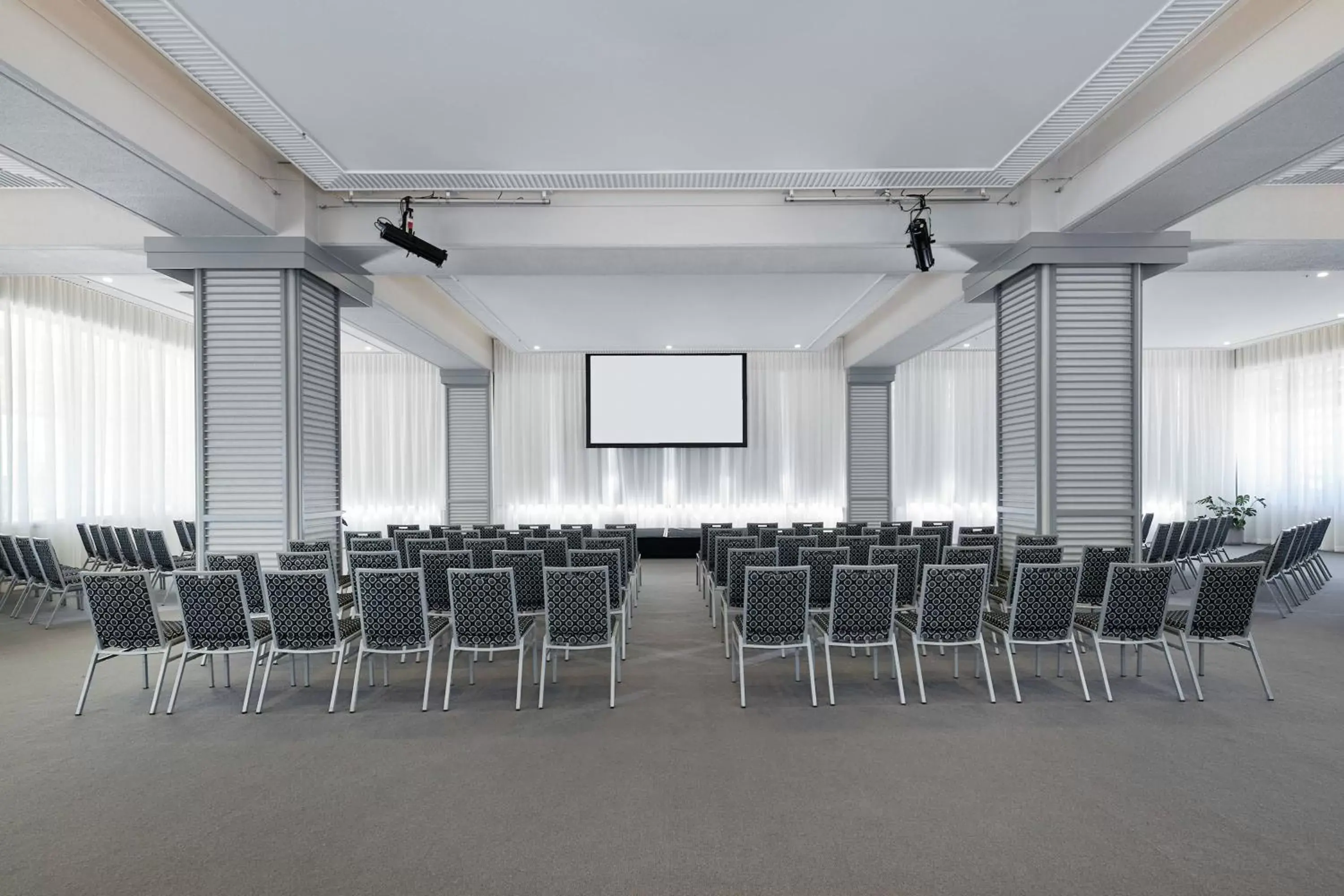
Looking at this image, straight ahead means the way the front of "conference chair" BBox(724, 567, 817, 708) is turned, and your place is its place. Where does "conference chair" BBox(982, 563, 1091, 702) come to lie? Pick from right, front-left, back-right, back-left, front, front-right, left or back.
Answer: right

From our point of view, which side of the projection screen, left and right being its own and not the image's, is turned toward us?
front

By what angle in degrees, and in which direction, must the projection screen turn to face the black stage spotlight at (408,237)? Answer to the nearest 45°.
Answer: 0° — it already faces it

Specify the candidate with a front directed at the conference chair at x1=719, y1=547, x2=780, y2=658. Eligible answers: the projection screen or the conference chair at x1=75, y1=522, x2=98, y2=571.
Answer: the projection screen

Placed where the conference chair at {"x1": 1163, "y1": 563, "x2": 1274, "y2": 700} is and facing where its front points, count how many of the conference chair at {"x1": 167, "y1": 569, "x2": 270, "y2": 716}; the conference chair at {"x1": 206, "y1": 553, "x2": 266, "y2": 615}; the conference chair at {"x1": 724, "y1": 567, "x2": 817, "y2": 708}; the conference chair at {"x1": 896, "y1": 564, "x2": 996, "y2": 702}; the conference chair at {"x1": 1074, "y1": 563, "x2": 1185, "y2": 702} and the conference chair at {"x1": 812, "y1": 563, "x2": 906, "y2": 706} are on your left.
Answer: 6

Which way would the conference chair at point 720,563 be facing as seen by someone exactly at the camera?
facing away from the viewer

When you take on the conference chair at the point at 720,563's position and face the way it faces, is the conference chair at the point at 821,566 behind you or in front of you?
behind

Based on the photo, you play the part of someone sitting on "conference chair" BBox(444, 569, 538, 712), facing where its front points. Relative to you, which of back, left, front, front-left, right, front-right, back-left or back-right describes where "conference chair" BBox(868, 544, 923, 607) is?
right

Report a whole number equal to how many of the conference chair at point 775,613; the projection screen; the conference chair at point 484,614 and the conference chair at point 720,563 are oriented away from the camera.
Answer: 3

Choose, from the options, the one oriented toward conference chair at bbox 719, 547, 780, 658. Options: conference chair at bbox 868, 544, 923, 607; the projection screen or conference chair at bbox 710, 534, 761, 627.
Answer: the projection screen

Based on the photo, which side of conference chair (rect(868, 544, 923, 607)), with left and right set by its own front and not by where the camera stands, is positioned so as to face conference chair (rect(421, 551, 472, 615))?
left

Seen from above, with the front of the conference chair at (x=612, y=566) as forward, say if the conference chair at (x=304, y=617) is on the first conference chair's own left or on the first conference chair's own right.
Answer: on the first conference chair's own left

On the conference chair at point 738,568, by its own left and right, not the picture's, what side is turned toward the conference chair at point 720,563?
front

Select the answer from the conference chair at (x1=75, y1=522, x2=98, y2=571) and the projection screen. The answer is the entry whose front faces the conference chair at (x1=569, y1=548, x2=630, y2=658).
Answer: the projection screen

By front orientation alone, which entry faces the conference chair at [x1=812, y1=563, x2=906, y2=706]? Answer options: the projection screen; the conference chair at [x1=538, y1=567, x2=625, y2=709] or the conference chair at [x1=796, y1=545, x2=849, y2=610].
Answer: the projection screen

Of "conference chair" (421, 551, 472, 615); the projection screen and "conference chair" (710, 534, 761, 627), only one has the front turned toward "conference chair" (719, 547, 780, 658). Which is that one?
the projection screen

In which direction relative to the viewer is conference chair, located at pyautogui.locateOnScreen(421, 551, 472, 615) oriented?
away from the camera
